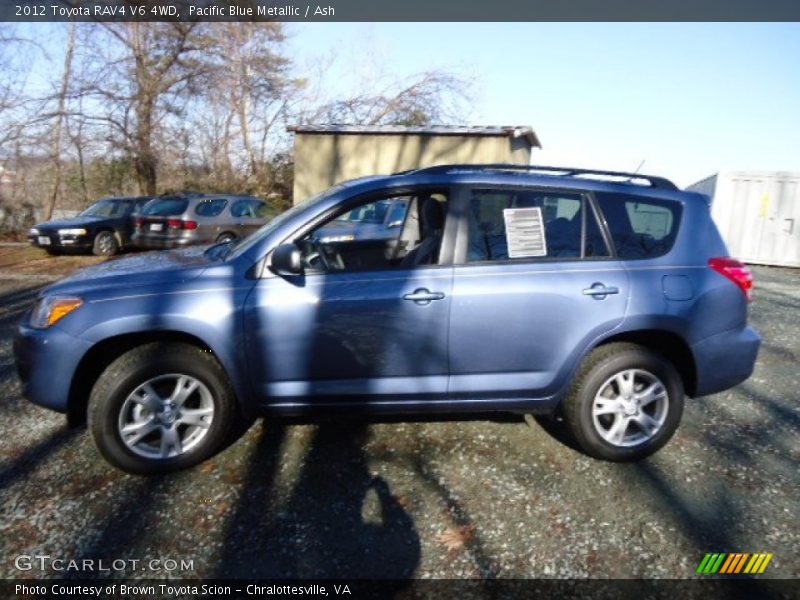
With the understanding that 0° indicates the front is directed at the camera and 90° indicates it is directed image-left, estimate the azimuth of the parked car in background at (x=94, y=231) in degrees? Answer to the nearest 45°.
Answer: approximately 45°

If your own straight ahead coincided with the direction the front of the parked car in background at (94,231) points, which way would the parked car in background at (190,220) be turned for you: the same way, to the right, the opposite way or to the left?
the opposite way

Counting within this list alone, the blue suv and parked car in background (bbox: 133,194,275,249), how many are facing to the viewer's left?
1

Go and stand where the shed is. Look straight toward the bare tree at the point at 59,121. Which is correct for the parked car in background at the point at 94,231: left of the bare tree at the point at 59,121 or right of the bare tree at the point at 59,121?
left

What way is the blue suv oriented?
to the viewer's left

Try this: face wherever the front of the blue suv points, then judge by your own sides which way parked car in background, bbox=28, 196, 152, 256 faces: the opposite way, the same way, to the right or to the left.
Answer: to the left

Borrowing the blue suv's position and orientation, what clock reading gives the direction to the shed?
The shed is roughly at 3 o'clock from the blue suv.

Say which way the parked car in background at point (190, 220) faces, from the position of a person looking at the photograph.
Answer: facing away from the viewer and to the right of the viewer

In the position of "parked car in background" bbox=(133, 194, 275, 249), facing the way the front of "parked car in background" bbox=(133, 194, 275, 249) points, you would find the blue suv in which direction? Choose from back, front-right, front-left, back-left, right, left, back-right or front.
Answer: back-right

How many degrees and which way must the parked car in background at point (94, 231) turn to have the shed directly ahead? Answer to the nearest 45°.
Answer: approximately 135° to its left

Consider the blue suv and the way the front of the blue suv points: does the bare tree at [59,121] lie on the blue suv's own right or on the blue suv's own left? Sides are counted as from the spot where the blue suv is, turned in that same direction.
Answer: on the blue suv's own right

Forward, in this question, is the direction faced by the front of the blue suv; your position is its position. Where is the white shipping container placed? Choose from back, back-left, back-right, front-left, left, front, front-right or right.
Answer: back-right

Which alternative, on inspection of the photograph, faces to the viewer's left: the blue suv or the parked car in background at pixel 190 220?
the blue suv

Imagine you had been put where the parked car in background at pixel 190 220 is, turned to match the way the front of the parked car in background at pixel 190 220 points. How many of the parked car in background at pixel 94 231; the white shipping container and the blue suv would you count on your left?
1

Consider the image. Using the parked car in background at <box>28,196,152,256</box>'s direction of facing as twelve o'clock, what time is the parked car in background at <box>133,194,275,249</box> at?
the parked car in background at <box>133,194,275,249</box> is roughly at 9 o'clock from the parked car in background at <box>28,196,152,256</box>.
